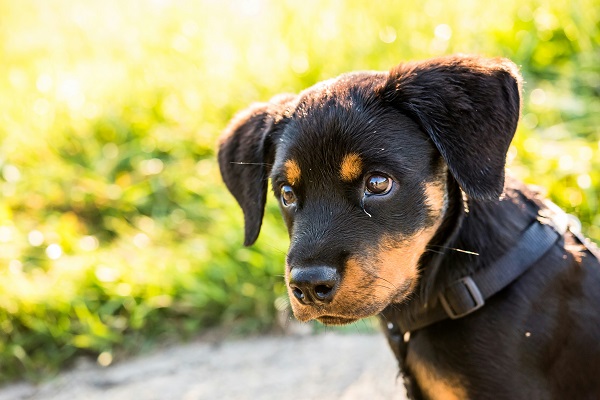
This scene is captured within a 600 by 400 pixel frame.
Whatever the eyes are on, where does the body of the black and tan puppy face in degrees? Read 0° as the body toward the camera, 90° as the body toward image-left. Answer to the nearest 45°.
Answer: approximately 45°
